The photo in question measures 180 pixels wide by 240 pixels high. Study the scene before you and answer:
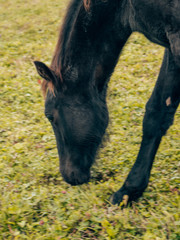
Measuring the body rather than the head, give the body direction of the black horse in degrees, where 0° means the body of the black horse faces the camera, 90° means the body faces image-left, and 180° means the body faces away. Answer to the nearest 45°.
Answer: approximately 90°
